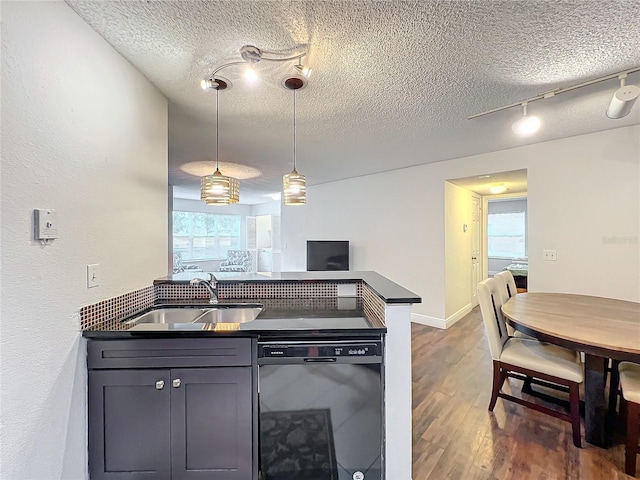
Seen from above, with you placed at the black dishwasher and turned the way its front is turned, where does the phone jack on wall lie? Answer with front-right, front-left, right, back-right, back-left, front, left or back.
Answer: right

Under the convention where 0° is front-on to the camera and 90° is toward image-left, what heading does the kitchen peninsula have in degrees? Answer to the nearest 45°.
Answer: approximately 0°

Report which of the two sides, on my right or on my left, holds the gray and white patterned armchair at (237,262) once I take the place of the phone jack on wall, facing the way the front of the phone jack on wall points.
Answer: on my left

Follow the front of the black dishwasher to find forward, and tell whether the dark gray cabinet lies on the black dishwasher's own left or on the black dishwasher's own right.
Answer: on the black dishwasher's own right

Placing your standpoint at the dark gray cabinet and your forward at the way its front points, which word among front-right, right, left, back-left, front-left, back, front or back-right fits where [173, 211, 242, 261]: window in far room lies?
back

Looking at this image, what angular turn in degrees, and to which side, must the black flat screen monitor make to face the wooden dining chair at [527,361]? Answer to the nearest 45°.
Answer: approximately 45° to its left

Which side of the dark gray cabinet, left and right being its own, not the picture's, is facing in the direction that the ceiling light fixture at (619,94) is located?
left

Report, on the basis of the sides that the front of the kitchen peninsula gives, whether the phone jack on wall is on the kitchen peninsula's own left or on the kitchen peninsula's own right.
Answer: on the kitchen peninsula's own right
